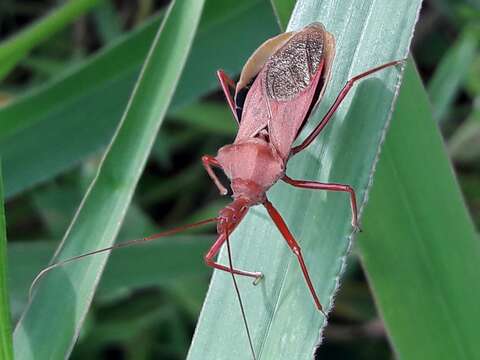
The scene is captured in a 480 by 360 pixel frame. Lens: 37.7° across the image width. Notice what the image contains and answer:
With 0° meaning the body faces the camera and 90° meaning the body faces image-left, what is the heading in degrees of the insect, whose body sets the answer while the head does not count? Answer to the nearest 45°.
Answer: approximately 45°

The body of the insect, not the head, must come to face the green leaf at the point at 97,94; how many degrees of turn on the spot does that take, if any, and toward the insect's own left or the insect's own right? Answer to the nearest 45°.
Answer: approximately 90° to the insect's own right

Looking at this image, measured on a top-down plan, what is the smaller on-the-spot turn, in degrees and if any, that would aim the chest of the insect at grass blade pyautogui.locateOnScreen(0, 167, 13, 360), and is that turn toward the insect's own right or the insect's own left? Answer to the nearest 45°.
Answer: approximately 45° to the insect's own right
